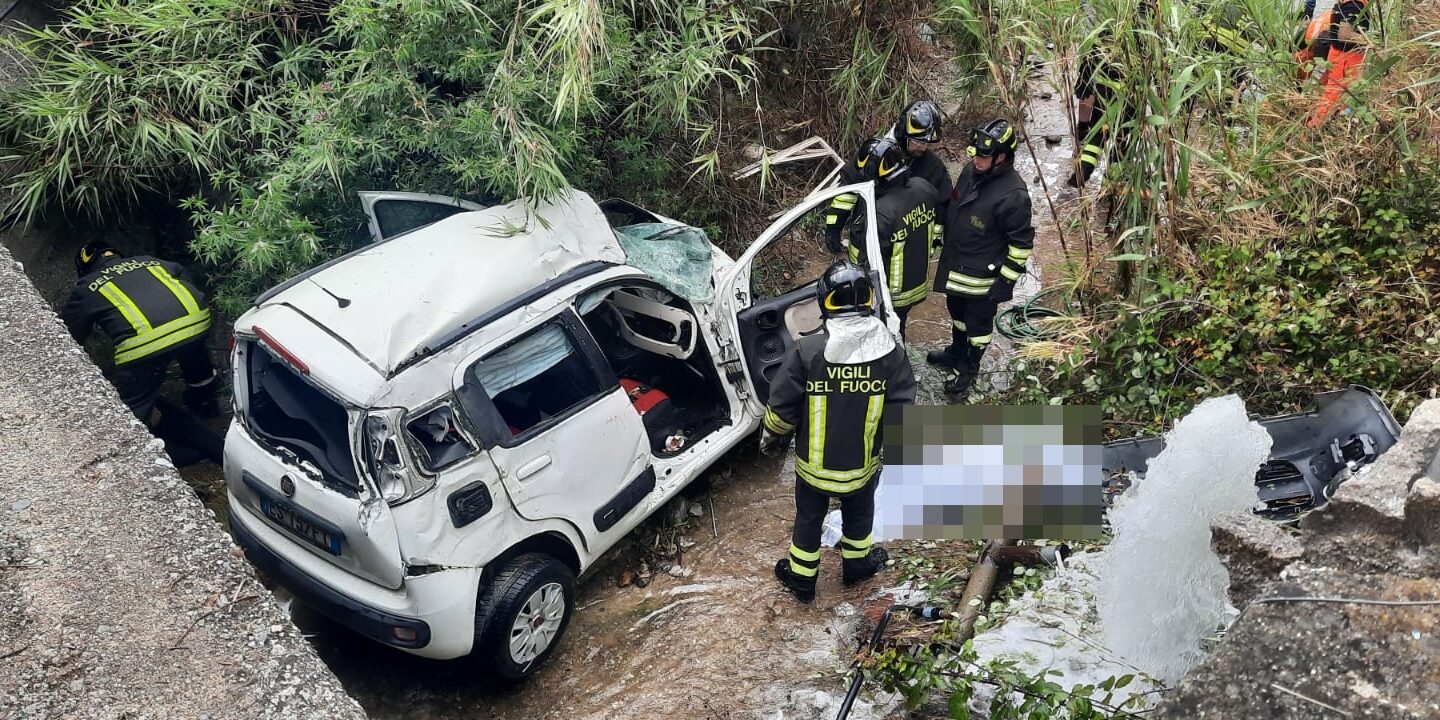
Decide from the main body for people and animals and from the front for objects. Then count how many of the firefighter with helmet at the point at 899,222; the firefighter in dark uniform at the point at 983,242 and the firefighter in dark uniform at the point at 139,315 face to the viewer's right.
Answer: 0

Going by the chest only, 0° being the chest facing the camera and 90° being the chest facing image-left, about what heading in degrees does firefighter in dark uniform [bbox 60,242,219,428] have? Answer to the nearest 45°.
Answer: approximately 135°

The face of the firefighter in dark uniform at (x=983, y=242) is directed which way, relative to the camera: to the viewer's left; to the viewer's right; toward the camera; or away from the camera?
to the viewer's left

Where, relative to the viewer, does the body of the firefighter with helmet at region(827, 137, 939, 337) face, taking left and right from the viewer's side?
facing away from the viewer and to the left of the viewer

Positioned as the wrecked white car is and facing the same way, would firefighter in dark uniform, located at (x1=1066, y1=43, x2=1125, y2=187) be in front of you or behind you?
in front

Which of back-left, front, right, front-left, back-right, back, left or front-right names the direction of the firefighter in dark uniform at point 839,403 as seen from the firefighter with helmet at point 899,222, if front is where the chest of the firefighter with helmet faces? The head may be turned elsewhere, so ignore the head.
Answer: back-left

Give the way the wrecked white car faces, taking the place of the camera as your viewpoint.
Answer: facing away from the viewer and to the right of the viewer

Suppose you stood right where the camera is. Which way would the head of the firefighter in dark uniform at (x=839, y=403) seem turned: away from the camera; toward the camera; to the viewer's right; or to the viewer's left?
away from the camera

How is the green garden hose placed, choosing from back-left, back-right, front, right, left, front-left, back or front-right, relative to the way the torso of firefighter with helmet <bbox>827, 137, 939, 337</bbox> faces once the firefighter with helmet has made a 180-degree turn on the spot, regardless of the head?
left

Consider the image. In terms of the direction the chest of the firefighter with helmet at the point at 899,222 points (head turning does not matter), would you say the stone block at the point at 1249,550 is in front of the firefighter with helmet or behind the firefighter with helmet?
behind

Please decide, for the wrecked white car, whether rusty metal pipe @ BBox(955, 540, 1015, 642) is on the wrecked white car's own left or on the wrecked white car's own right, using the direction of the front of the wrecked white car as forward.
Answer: on the wrecked white car's own right

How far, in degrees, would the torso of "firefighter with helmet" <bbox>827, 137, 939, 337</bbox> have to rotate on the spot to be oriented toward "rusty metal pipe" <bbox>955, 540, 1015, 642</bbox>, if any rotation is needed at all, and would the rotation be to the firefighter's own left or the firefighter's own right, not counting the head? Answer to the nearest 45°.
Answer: approximately 135° to the firefighter's own left
